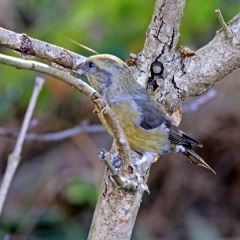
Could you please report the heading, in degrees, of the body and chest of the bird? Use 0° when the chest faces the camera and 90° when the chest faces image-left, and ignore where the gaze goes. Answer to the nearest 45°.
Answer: approximately 90°

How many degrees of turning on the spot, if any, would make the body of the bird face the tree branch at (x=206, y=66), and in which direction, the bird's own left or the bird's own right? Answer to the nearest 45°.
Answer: approximately 135° to the bird's own left

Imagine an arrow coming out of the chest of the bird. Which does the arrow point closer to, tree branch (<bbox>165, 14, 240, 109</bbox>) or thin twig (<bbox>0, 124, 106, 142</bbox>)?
the thin twig

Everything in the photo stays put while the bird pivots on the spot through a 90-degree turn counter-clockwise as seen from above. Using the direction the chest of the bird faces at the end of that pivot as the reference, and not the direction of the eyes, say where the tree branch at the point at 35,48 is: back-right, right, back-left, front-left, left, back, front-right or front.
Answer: front-right

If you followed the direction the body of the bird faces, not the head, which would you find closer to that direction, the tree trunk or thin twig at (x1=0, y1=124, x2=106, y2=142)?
the thin twig

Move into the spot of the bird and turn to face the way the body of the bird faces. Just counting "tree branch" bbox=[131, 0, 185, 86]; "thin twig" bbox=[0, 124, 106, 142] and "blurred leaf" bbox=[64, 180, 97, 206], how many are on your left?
0
